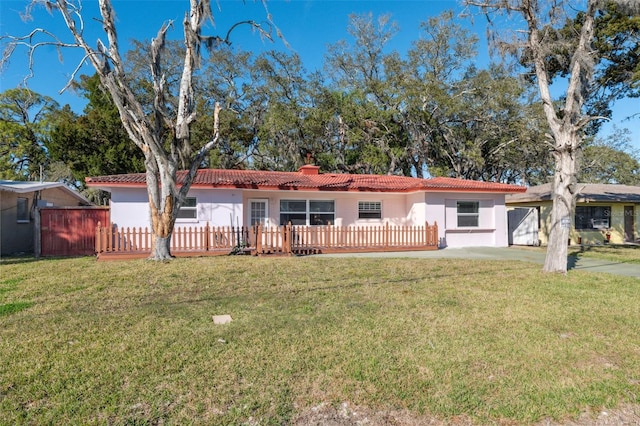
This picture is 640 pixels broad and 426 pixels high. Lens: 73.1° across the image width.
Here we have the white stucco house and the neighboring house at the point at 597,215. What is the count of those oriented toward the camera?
2

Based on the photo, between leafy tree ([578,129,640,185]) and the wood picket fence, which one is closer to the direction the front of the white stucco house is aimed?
the wood picket fence

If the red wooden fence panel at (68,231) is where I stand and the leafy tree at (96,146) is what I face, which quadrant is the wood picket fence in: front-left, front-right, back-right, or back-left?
back-right

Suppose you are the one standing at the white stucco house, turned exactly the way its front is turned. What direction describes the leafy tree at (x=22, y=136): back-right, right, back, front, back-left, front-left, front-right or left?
back-right

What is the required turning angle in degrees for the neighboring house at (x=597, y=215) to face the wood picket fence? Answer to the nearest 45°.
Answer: approximately 45° to its right

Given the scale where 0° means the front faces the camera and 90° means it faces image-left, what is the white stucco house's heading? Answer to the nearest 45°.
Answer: approximately 0°

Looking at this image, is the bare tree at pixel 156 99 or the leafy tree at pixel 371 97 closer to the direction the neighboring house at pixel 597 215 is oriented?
the bare tree

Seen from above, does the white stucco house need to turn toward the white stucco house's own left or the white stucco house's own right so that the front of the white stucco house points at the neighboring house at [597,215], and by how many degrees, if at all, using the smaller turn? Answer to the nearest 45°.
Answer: approximately 90° to the white stucco house's own left

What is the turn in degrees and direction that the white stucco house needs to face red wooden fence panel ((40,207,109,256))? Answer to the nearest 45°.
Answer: approximately 90° to its right
